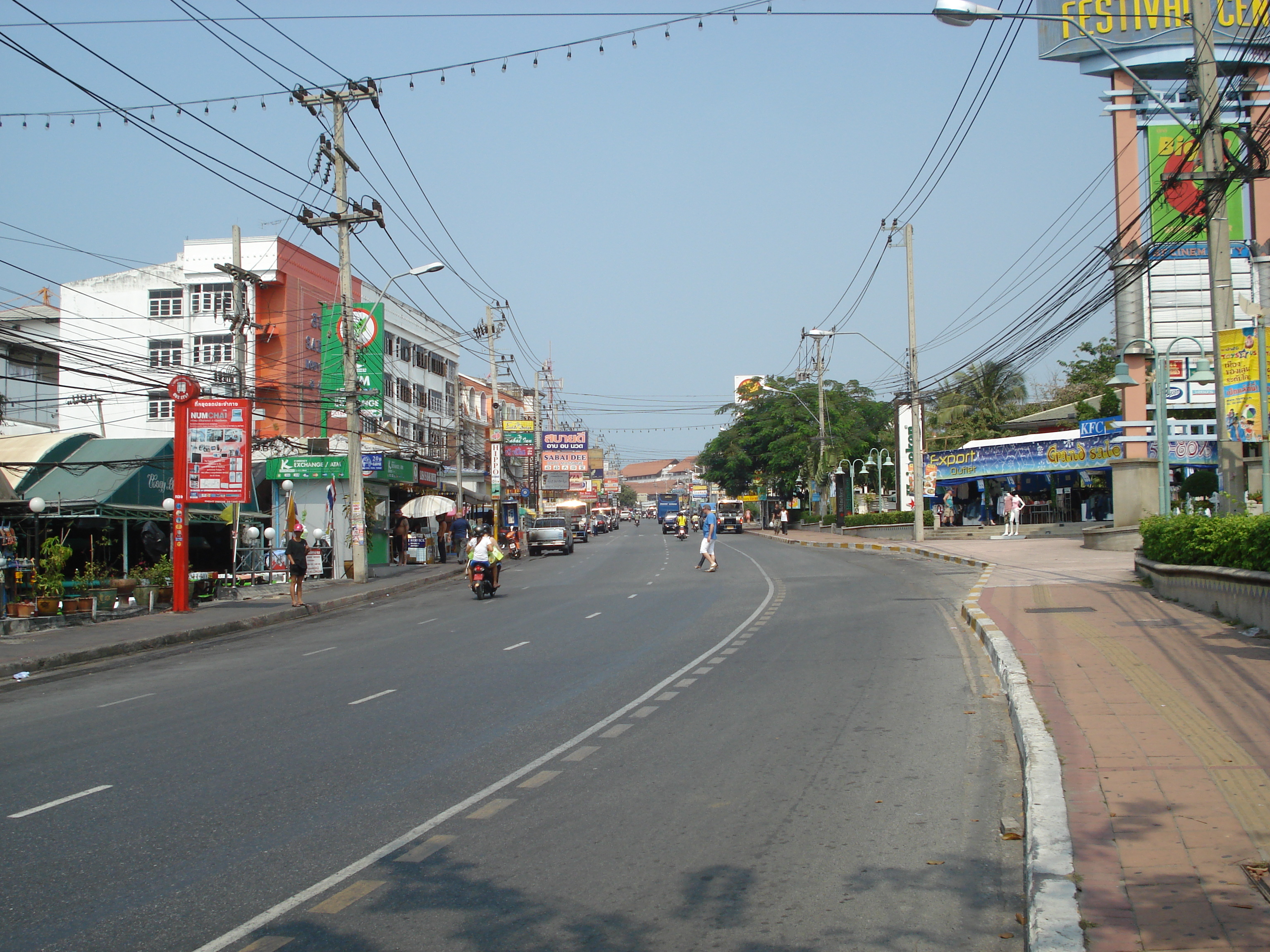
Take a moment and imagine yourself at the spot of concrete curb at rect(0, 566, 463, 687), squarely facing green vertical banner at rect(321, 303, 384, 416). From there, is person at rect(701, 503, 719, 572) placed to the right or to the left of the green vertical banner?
right

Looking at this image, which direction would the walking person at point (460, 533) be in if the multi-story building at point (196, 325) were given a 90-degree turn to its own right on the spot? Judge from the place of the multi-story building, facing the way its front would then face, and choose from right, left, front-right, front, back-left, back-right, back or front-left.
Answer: left

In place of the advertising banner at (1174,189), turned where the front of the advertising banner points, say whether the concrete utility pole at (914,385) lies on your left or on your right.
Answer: on your right

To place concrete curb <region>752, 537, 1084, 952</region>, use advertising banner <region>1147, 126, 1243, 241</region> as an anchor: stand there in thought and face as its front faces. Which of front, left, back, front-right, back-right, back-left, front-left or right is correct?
front

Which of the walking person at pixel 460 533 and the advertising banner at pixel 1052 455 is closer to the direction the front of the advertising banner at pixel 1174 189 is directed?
the walking person

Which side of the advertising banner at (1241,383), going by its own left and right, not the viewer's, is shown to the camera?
front

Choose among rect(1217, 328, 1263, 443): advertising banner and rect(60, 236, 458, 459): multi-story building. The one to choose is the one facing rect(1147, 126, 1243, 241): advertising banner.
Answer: the multi-story building

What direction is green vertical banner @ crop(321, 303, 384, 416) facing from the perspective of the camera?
toward the camera

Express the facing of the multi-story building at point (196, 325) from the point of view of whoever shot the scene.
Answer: facing the viewer and to the right of the viewer

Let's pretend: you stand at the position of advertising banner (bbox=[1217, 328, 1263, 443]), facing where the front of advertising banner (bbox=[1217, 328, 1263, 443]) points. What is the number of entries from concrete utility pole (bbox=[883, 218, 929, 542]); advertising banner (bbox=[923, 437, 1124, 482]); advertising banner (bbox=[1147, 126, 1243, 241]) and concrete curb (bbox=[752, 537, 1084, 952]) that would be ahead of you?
1
